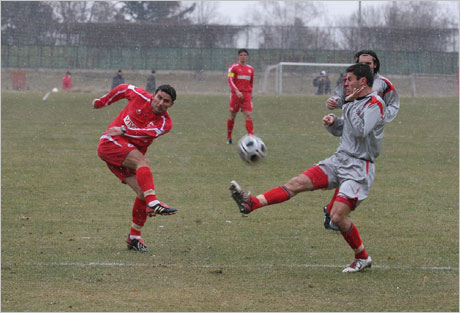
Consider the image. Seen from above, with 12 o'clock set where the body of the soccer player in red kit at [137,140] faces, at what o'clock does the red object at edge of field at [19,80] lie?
The red object at edge of field is roughly at 7 o'clock from the soccer player in red kit.

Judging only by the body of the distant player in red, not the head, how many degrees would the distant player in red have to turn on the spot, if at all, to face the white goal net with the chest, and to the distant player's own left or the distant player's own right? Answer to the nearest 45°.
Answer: approximately 180°

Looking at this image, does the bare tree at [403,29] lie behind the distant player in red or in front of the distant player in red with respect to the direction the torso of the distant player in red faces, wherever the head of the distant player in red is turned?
behind

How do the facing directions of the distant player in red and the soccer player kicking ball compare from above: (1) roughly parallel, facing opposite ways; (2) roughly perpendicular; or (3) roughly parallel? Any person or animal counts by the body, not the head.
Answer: roughly perpendicular

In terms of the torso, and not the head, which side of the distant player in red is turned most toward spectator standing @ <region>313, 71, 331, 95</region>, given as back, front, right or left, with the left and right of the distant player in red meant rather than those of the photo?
back

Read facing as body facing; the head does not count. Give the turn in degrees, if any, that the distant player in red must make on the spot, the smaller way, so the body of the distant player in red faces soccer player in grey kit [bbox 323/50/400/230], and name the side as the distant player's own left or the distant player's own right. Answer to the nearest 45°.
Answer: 0° — they already face them

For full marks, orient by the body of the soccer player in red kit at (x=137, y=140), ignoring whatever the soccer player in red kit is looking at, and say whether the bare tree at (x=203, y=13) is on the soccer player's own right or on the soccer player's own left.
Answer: on the soccer player's own left

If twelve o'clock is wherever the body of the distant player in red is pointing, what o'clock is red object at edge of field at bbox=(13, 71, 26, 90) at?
The red object at edge of field is roughly at 5 o'clock from the distant player in red.
